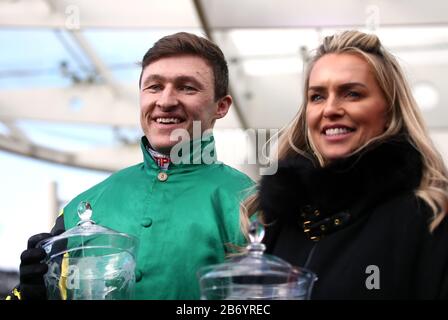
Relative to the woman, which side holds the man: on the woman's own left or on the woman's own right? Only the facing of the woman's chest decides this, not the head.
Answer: on the woman's own right

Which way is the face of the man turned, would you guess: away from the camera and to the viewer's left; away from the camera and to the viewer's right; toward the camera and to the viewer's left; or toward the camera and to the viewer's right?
toward the camera and to the viewer's left

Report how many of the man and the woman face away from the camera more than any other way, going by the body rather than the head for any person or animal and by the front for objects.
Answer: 0

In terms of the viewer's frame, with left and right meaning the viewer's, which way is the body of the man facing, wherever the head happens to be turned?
facing the viewer and to the left of the viewer

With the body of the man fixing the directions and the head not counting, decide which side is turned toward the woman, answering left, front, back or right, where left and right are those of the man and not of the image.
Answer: left

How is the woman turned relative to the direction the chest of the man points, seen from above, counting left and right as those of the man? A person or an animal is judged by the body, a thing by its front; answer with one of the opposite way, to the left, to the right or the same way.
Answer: the same way

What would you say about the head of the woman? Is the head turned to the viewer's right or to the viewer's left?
to the viewer's left
